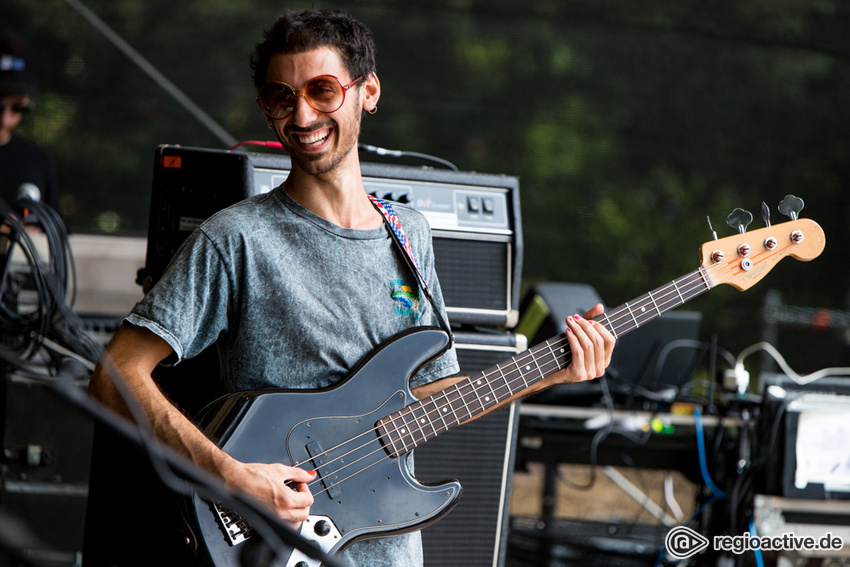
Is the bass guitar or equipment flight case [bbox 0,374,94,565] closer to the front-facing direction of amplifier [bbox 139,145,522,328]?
the bass guitar

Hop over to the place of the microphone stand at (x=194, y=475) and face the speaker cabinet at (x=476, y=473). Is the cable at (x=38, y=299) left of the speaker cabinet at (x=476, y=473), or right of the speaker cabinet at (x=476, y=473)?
left

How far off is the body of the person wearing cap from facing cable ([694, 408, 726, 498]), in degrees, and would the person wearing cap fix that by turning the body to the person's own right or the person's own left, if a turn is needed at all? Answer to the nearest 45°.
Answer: approximately 45° to the person's own left

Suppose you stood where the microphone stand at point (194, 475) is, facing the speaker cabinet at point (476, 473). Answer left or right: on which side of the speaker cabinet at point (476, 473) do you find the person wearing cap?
left

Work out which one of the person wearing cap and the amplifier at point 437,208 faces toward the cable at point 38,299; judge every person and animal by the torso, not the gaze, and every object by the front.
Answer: the person wearing cap

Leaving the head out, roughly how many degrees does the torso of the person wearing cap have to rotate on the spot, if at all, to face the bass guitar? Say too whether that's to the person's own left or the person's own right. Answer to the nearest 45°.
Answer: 0° — they already face it

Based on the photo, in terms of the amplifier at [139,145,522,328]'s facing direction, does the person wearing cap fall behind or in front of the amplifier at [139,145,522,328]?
behind

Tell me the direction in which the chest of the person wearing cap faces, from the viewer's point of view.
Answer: toward the camera

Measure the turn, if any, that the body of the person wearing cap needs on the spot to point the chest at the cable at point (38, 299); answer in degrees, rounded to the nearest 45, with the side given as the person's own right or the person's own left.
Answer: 0° — they already face it

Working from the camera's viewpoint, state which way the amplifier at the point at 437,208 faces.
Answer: facing the viewer and to the right of the viewer

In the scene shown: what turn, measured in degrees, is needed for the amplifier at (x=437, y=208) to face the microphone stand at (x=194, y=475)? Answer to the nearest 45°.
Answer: approximately 45° to its right

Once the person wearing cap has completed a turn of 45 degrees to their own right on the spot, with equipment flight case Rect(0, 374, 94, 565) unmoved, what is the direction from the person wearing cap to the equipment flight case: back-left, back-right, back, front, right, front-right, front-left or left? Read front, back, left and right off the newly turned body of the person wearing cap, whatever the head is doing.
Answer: front-left

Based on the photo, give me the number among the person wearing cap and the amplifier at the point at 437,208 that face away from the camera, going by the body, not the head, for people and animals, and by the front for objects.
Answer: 0
